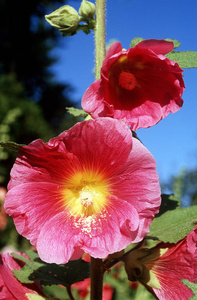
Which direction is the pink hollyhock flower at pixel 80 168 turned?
toward the camera

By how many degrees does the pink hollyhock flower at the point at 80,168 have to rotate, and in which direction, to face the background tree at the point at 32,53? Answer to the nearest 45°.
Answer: approximately 180°
